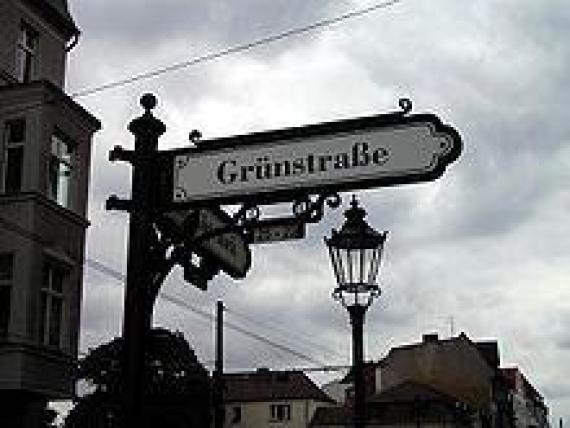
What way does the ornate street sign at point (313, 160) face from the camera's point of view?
toward the camera

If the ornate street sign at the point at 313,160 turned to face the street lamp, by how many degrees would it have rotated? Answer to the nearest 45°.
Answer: approximately 180°
